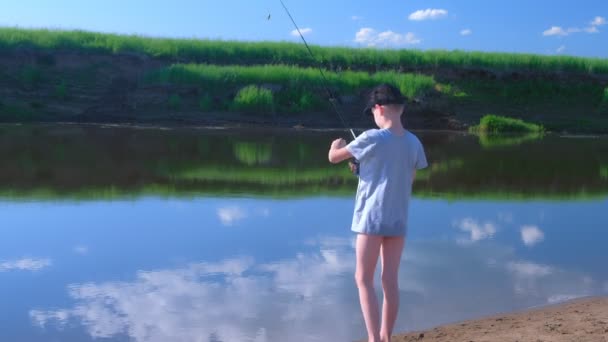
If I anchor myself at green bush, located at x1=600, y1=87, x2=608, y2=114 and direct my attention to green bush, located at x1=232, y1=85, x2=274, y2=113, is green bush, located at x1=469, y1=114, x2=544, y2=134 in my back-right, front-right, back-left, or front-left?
front-left

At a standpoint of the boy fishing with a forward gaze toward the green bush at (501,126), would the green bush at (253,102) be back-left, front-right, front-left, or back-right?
front-left

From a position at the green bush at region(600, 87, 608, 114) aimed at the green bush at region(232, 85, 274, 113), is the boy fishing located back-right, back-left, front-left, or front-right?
front-left

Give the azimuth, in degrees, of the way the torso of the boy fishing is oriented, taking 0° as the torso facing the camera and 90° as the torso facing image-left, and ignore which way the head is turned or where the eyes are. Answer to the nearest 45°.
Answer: approximately 135°

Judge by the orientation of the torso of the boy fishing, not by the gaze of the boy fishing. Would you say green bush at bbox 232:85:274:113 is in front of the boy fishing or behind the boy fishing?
in front

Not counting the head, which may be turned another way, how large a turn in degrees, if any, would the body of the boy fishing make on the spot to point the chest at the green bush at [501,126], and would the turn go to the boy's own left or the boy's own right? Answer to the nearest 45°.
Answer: approximately 45° to the boy's own right

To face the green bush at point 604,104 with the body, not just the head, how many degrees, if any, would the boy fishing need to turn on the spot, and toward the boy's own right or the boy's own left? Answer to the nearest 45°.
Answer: approximately 45° to the boy's own right
